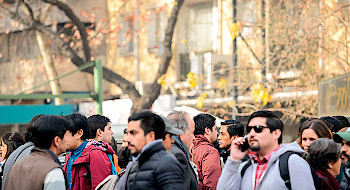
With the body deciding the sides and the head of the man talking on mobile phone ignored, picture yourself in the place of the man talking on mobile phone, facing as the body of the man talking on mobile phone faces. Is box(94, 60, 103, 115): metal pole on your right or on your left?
on your right

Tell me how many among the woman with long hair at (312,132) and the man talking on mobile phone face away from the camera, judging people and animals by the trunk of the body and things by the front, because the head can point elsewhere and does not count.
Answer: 0

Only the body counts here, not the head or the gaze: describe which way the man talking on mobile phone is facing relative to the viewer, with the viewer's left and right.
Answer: facing the viewer and to the left of the viewer

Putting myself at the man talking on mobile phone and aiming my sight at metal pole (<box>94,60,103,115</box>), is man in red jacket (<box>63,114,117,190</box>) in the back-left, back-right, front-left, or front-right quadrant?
front-left

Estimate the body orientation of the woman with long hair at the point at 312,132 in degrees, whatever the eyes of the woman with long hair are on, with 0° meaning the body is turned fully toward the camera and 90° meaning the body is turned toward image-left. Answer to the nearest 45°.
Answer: approximately 45°

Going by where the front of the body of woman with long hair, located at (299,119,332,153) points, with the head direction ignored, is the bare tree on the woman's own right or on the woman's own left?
on the woman's own right

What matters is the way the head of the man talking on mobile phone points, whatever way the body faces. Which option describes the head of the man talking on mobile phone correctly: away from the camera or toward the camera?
toward the camera

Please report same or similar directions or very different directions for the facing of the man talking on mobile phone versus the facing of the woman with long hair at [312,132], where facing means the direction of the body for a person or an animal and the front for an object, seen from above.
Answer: same or similar directions
